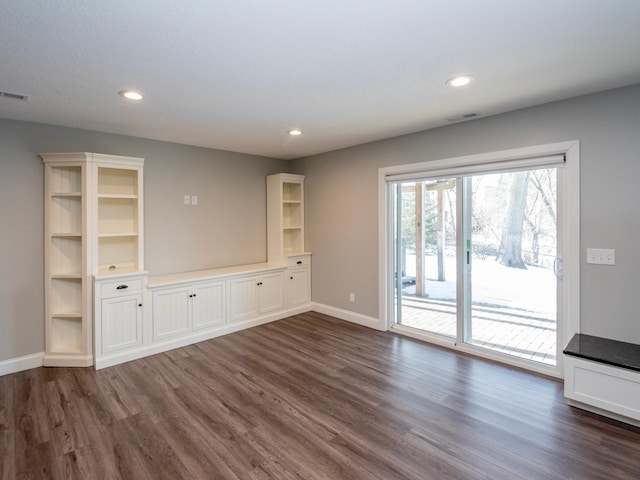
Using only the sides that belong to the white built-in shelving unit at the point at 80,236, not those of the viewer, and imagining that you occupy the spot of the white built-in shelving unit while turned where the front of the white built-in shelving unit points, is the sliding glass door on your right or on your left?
on your left

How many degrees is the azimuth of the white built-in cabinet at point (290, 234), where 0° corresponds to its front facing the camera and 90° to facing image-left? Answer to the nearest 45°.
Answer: approximately 315°

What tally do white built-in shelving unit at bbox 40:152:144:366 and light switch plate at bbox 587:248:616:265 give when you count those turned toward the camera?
2

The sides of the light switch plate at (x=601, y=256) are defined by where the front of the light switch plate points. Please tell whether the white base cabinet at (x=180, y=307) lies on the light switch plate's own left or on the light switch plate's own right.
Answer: on the light switch plate's own right

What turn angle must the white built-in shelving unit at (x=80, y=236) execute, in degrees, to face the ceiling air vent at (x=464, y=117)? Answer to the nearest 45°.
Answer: approximately 45° to its left

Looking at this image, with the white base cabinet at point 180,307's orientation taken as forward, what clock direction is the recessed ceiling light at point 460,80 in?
The recessed ceiling light is roughly at 12 o'clock from the white base cabinet.

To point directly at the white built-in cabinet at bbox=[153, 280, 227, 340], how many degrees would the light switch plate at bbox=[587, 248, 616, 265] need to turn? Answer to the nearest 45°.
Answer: approximately 45° to its right

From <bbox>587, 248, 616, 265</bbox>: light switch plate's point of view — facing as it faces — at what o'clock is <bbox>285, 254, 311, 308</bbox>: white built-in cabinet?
The white built-in cabinet is roughly at 3 o'clock from the light switch plate.

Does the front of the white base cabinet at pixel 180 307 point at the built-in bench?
yes

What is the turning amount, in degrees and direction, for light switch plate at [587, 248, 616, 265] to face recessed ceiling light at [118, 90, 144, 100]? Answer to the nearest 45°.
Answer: approximately 45° to its right

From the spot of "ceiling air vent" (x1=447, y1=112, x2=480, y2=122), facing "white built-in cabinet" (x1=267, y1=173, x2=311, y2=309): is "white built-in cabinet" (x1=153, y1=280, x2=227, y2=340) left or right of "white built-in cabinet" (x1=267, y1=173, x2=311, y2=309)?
left

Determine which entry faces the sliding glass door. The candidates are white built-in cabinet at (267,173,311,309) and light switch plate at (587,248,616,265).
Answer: the white built-in cabinet

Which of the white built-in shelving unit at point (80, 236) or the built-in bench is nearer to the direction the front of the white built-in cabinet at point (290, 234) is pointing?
the built-in bench

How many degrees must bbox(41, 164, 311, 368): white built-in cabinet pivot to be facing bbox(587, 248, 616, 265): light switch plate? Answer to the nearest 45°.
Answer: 0° — it already faces it
